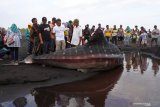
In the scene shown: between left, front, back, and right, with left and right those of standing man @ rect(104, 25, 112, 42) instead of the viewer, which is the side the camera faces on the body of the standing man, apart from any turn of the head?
front

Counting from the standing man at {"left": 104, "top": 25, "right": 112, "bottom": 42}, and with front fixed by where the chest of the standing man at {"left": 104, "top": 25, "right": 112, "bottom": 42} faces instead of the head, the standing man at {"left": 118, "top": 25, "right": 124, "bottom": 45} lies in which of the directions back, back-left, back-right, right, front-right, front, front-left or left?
back-left

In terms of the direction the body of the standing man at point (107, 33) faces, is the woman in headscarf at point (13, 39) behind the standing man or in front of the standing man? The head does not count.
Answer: in front

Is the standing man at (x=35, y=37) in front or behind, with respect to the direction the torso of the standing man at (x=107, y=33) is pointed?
in front

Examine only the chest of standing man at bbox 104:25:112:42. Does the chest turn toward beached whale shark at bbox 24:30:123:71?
yes
